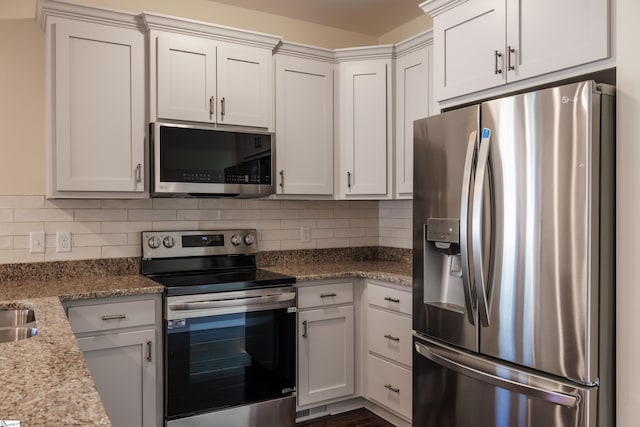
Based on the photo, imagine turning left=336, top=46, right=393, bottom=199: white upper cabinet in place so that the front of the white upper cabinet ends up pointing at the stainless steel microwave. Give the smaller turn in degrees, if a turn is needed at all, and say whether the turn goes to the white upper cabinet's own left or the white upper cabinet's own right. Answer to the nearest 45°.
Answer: approximately 45° to the white upper cabinet's own right

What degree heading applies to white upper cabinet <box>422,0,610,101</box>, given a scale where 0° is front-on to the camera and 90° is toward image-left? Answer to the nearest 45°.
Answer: approximately 45°

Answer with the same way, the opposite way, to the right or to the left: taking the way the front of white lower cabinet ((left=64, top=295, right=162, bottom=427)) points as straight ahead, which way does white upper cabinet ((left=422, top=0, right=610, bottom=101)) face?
to the right

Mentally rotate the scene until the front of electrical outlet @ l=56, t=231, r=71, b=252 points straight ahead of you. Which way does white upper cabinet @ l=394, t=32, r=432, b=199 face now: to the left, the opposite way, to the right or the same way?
to the right

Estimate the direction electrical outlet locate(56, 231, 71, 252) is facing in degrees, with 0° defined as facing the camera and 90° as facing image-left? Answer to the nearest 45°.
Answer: approximately 0°

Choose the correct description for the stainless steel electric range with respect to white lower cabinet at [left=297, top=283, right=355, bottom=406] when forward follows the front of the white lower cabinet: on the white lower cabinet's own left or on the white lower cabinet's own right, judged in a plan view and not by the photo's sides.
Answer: on the white lower cabinet's own right

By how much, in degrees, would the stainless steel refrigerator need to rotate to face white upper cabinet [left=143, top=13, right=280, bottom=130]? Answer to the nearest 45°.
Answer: approximately 45° to its right

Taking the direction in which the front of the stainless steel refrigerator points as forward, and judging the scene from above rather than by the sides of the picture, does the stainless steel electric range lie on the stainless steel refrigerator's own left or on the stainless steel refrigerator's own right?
on the stainless steel refrigerator's own right

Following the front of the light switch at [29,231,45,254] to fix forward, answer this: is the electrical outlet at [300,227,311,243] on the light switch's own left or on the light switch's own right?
on the light switch's own left

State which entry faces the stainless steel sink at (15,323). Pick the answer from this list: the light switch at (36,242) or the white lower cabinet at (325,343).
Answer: the light switch

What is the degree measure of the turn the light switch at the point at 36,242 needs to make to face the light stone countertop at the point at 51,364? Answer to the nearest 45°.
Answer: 0° — it already faces it
